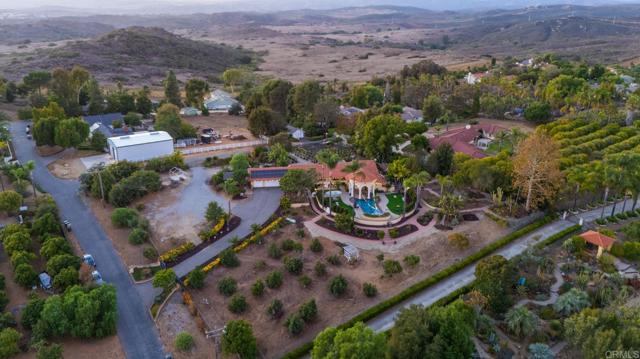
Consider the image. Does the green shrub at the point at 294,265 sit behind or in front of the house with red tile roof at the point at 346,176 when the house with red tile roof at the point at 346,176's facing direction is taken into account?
in front

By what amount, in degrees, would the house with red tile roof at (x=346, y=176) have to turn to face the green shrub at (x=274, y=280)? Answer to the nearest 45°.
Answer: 0° — it already faces it

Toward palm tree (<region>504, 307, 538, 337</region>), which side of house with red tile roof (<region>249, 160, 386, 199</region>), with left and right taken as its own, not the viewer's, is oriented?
front

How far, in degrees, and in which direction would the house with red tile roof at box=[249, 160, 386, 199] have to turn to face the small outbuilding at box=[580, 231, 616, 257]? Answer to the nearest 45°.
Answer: approximately 45° to its left

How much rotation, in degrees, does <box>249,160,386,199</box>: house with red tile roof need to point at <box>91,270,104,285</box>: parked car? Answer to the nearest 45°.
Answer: approximately 45° to its right

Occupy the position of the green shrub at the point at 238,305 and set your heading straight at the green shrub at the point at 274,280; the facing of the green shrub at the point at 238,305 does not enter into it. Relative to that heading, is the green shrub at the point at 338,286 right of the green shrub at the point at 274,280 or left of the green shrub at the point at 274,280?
right

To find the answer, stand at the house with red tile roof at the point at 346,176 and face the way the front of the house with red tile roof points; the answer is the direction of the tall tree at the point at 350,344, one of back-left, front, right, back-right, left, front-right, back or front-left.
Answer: front

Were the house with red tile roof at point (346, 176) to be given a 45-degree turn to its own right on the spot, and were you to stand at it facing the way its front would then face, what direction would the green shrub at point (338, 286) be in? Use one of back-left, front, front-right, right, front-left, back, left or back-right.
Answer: front-left

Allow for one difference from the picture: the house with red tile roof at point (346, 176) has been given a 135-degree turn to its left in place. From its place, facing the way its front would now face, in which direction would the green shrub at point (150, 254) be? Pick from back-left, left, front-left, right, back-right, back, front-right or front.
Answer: back

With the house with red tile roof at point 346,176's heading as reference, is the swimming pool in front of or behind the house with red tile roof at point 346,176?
in front

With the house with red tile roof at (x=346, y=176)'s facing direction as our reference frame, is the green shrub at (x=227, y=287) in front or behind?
in front

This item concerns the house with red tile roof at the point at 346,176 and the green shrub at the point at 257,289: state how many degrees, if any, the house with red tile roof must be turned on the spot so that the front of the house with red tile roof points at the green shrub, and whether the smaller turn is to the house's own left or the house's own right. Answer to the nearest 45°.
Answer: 0° — it already faces it

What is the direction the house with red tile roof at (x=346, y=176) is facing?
toward the camera

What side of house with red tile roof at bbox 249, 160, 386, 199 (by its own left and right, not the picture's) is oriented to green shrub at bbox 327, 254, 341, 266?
front

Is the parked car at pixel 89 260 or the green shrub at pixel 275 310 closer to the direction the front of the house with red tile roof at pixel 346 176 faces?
the green shrub

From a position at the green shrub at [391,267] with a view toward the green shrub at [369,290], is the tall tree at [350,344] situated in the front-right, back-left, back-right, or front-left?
front-left
